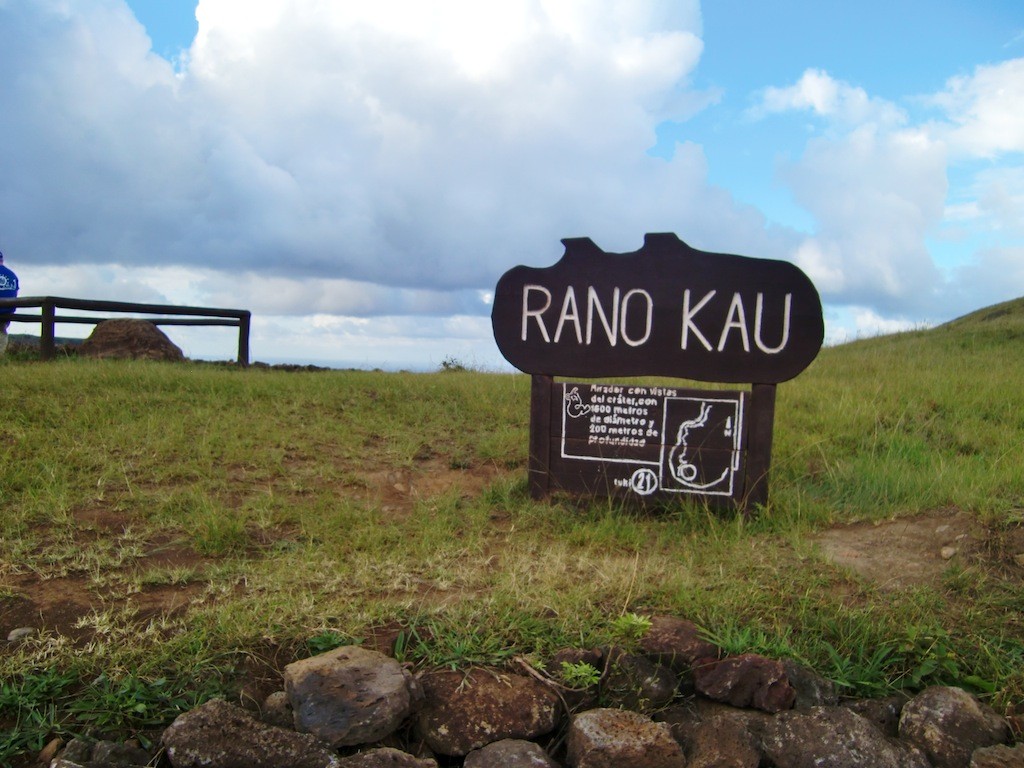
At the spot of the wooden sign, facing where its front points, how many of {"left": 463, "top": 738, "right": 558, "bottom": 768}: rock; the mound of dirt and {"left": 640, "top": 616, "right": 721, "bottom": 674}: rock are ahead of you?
2

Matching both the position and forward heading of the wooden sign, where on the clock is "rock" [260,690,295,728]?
The rock is roughly at 1 o'clock from the wooden sign.

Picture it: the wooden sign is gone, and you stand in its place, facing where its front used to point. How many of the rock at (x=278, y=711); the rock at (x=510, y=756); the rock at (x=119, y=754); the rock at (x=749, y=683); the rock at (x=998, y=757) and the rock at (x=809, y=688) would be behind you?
0

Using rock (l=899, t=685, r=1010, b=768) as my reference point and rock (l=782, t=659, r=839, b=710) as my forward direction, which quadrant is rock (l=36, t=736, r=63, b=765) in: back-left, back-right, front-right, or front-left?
front-left

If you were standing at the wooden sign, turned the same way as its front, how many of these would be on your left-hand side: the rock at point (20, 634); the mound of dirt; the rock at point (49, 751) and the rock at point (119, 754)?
0

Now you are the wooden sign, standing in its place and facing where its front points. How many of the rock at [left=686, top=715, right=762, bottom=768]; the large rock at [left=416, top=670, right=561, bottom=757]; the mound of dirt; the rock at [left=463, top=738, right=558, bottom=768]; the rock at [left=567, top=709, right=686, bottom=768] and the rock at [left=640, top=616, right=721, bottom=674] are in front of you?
5

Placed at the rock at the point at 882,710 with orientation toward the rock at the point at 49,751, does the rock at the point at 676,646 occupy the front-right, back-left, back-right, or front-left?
front-right

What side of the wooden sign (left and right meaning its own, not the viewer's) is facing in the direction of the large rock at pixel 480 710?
front

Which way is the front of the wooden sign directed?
toward the camera

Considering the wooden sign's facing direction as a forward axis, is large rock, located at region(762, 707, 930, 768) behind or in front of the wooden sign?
in front

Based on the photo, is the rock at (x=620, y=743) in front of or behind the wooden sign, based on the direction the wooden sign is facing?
in front

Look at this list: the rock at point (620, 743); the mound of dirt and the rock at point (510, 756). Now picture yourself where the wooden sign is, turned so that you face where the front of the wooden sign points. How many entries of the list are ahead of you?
2

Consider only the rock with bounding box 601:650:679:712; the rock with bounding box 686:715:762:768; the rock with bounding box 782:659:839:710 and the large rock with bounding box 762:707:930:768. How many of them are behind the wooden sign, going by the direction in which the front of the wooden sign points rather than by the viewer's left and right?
0

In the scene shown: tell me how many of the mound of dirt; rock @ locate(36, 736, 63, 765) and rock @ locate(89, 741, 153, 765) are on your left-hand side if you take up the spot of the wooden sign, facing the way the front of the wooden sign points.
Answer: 0

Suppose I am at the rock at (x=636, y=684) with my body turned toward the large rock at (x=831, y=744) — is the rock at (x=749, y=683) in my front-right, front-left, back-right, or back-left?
front-left

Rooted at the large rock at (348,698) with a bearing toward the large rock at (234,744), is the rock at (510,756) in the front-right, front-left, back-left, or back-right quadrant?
back-left

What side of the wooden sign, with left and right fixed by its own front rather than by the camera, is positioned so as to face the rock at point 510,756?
front

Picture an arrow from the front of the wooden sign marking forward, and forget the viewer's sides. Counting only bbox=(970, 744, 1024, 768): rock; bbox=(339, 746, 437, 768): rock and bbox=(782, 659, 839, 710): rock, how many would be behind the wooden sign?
0
